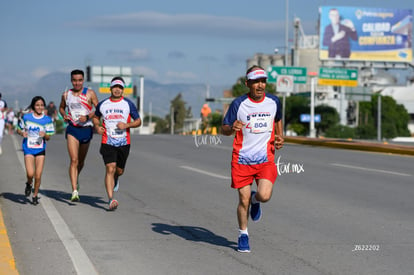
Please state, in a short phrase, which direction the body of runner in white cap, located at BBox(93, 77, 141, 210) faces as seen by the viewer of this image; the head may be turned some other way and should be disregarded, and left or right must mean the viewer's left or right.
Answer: facing the viewer

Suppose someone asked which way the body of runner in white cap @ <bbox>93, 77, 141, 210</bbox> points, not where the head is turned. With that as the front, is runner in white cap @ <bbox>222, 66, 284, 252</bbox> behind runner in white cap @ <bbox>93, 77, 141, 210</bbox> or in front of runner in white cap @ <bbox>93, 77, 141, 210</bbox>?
in front
